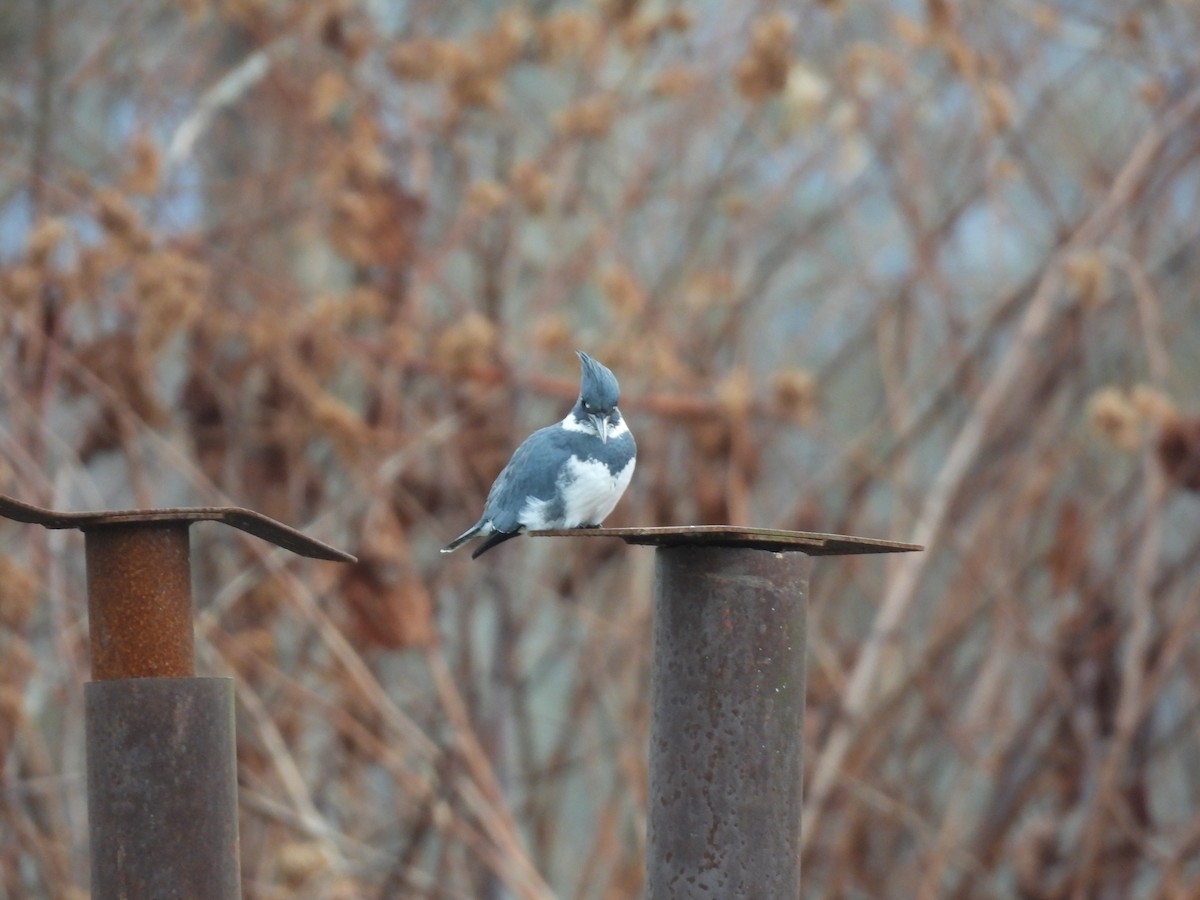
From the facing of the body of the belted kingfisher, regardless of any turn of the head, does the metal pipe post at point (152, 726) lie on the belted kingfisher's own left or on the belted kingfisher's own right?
on the belted kingfisher's own right

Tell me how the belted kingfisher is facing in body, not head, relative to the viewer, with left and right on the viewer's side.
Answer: facing the viewer and to the right of the viewer
